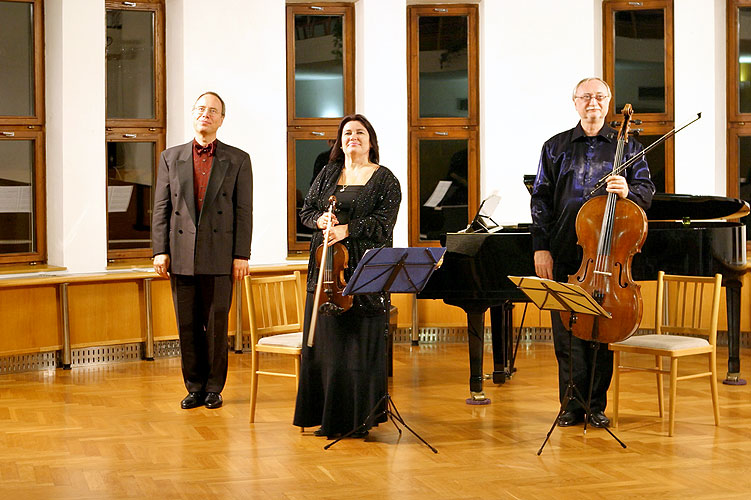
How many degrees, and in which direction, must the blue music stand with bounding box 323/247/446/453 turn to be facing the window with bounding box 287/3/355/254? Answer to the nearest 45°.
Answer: approximately 45° to its right

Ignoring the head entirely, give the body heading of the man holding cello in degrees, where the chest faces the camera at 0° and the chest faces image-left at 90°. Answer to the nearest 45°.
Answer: approximately 0°

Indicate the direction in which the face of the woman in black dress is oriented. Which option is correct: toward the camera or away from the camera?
toward the camera

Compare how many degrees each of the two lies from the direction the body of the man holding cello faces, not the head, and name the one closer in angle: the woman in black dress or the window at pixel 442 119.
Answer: the woman in black dress

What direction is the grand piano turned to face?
to the viewer's left

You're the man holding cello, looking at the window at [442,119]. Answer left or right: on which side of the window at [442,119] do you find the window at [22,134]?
left

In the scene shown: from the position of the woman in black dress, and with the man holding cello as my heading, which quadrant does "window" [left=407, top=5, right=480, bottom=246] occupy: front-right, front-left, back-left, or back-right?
front-left

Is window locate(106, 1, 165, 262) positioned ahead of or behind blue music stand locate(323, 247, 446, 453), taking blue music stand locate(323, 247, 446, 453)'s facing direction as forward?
ahead

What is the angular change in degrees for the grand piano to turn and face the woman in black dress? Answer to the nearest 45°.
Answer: approximately 45° to its left

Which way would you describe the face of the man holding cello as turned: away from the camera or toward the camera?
toward the camera

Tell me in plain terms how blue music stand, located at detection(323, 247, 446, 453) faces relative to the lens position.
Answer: facing away from the viewer and to the left of the viewer

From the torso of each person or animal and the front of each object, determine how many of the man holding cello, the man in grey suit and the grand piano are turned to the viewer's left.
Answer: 1

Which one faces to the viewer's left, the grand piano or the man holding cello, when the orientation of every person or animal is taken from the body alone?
the grand piano

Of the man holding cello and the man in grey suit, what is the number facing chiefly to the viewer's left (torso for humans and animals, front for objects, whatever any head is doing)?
0
